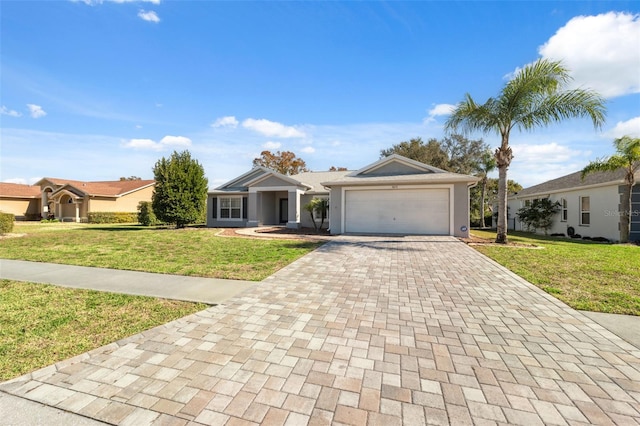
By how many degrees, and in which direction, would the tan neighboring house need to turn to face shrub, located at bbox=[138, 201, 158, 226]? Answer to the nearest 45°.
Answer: approximately 45° to its left

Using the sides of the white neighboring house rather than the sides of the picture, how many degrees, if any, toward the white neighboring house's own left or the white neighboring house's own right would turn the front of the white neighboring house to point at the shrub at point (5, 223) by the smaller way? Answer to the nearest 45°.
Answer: approximately 90° to the white neighboring house's own right

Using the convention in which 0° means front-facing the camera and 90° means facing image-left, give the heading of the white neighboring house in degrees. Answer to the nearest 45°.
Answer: approximately 315°

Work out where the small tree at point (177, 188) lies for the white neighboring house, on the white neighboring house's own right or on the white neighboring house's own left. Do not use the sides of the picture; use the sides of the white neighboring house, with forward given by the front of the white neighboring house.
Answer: on the white neighboring house's own right

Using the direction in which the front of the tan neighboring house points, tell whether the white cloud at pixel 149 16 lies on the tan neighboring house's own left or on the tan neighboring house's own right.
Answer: on the tan neighboring house's own left

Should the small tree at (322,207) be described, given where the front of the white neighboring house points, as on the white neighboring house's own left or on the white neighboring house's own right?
on the white neighboring house's own right

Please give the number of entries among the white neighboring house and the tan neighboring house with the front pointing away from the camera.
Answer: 0

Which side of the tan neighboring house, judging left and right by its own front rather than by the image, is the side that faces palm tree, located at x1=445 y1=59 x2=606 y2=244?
left

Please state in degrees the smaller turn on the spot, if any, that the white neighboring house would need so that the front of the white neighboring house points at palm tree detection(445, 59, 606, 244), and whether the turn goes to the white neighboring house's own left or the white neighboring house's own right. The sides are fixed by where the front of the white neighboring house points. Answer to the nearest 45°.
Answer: approximately 45° to the white neighboring house's own right

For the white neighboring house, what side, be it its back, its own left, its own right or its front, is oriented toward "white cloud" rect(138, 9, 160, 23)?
right

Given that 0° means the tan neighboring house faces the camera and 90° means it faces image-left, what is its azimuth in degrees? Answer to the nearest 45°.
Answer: approximately 45°

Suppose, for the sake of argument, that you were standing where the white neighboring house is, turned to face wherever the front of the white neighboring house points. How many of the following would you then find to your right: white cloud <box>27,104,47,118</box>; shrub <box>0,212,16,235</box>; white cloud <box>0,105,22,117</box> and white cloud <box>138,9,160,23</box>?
4
